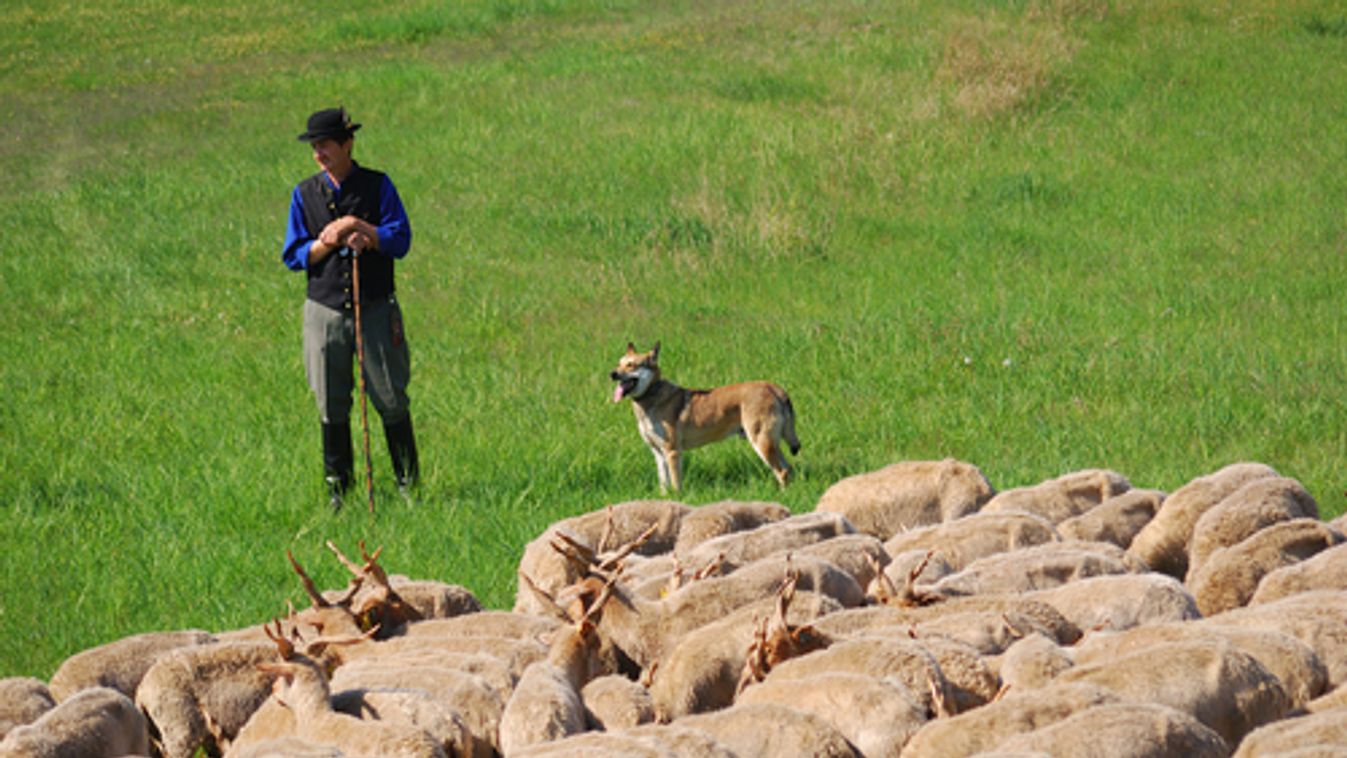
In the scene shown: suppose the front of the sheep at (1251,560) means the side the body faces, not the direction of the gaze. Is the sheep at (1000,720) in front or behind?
behind

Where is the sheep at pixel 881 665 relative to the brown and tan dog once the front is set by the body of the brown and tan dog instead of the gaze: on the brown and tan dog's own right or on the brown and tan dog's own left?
on the brown and tan dog's own left

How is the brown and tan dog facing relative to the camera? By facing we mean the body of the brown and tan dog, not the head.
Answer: to the viewer's left
